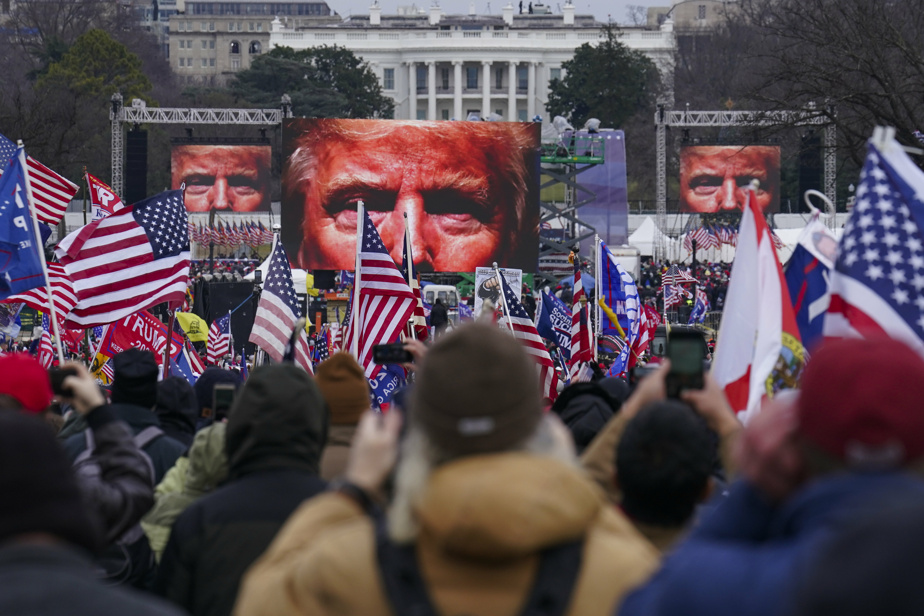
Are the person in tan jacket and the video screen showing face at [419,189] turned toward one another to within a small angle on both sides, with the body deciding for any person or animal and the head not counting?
yes

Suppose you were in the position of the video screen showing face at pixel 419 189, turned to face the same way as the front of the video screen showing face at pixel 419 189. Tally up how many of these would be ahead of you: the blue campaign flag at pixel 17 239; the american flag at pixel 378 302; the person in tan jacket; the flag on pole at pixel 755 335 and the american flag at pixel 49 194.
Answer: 5

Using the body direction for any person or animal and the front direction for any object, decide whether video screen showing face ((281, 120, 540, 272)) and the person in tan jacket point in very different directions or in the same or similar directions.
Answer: very different directions

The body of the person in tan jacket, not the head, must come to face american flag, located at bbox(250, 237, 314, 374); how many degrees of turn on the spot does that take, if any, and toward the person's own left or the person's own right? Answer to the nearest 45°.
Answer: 0° — they already face it

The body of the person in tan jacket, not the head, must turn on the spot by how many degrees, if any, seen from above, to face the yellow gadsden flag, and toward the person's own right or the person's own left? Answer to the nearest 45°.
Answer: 0° — they already face it

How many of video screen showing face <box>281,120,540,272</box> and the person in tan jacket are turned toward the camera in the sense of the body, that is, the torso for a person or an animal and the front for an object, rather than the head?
1

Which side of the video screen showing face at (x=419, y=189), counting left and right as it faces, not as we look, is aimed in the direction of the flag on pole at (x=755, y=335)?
front

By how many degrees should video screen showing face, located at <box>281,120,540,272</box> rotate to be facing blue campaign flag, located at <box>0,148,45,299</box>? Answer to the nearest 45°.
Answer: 0° — it already faces it

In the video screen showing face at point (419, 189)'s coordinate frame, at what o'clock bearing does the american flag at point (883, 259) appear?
The american flag is roughly at 12 o'clock from the video screen showing face.

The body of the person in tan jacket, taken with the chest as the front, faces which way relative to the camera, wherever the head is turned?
away from the camera

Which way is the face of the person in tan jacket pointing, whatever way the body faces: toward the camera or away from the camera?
away from the camera

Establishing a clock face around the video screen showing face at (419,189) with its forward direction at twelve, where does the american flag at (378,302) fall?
The american flag is roughly at 12 o'clock from the video screen showing face.

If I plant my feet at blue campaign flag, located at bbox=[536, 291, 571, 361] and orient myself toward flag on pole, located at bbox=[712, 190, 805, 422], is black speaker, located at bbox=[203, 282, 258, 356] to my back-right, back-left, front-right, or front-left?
back-right

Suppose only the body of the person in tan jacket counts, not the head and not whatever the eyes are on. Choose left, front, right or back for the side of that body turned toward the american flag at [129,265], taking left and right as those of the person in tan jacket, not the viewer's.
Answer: front

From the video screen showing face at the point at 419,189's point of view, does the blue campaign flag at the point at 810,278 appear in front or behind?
in front
